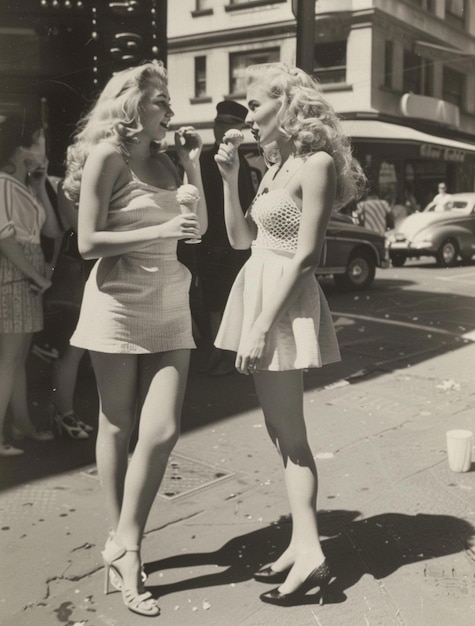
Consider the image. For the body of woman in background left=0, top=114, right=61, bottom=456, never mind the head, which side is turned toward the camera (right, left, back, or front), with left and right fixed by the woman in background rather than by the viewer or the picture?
right

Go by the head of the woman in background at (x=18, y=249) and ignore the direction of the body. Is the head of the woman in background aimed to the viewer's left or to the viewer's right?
to the viewer's right

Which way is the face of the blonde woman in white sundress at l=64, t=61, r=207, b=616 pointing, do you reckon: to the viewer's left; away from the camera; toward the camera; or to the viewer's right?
to the viewer's right

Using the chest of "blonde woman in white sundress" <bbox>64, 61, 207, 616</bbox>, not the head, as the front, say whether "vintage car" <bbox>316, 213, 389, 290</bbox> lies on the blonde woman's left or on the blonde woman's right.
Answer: on the blonde woman's left

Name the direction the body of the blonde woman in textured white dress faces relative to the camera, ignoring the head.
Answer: to the viewer's left

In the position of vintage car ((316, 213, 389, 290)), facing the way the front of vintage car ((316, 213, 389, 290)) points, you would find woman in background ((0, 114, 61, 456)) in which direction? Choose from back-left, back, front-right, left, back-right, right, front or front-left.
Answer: right

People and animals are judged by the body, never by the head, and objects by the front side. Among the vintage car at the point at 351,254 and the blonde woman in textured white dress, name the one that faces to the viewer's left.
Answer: the blonde woman in textured white dress

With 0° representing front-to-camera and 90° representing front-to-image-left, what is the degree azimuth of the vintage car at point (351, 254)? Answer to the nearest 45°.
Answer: approximately 270°

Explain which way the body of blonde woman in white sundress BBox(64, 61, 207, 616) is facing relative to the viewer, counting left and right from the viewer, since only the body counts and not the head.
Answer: facing the viewer and to the right of the viewer

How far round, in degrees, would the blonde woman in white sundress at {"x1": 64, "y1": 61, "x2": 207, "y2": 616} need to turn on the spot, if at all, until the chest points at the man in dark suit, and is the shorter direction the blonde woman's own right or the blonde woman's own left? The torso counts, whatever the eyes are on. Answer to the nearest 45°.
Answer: approximately 135° to the blonde woman's own left

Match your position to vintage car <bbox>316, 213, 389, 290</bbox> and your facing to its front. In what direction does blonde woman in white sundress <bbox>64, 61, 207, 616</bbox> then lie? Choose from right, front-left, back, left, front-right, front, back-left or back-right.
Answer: right

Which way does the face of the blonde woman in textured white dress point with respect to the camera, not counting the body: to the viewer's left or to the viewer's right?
to the viewer's left
